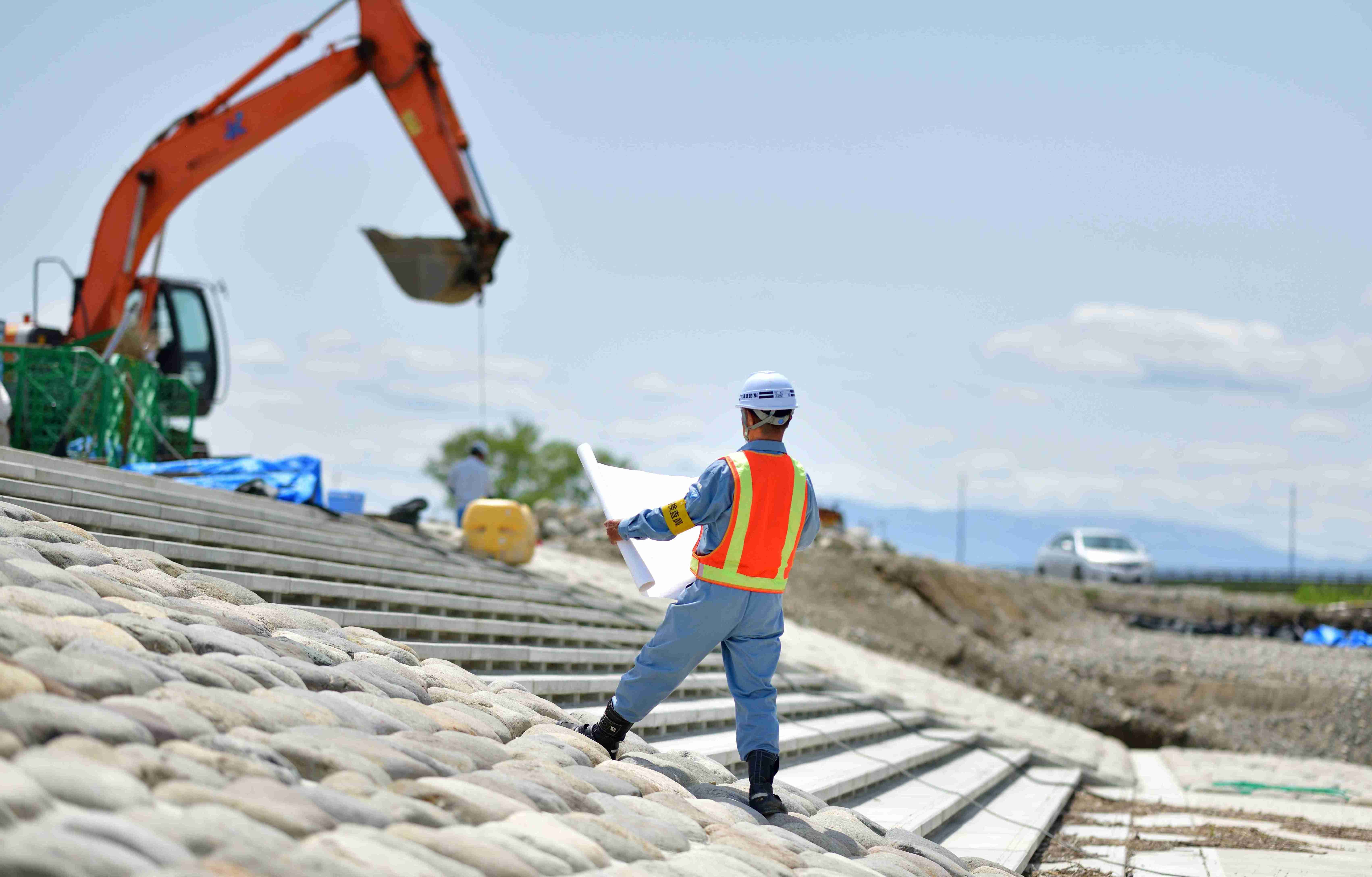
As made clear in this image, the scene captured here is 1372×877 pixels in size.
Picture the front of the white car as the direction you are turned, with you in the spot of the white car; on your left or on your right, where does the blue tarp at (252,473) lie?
on your right

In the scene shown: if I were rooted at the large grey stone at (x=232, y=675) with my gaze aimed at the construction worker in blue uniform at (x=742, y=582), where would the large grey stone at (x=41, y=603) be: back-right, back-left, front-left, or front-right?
back-left

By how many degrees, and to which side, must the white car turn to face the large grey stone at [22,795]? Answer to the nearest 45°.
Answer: approximately 45° to its right

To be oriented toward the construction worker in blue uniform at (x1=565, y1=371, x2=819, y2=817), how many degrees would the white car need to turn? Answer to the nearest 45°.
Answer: approximately 45° to its right

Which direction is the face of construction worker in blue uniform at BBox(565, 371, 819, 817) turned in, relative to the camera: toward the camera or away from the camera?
away from the camera

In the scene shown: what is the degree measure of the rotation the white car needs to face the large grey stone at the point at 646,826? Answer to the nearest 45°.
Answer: approximately 45° to its right

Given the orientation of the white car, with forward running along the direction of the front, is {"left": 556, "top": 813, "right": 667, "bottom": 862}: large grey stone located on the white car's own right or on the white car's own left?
on the white car's own right

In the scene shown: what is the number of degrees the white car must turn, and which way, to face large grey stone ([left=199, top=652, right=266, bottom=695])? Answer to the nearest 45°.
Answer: approximately 45° to its right
